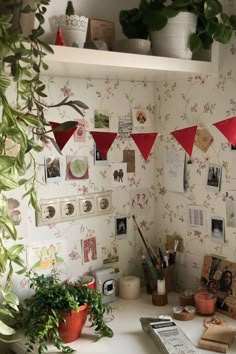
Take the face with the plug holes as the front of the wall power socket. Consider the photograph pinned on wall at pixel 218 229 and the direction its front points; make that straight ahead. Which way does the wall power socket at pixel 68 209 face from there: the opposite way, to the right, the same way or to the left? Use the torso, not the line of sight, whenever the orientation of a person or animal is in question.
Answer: to the left

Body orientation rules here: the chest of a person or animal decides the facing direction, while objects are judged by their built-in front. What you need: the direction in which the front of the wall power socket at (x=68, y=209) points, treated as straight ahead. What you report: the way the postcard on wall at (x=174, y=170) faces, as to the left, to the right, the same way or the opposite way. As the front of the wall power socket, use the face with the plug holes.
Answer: to the right

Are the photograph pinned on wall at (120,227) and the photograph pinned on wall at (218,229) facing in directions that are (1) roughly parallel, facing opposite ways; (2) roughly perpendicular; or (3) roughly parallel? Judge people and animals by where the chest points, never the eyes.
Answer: roughly perpendicular

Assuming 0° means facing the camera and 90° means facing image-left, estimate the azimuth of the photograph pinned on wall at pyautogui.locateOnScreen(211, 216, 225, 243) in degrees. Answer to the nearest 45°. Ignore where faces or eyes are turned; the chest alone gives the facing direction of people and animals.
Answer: approximately 45°
